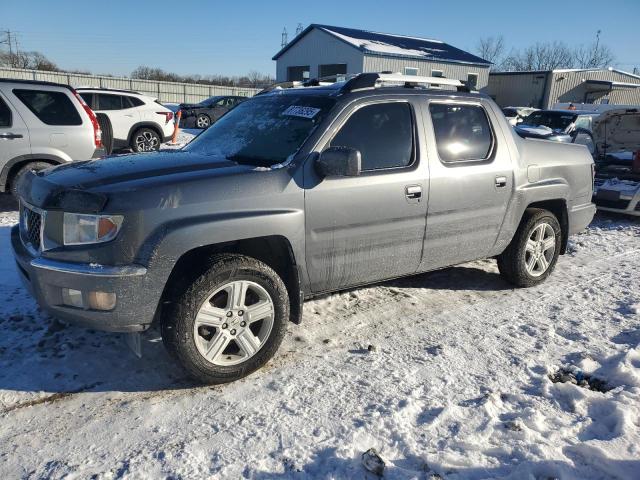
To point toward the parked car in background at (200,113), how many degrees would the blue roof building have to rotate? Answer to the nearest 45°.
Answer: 0° — it already faces it

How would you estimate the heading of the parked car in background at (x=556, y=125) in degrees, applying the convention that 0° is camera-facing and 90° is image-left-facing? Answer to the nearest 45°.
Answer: approximately 45°

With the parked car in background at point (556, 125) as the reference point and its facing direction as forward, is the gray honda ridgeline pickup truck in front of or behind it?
in front

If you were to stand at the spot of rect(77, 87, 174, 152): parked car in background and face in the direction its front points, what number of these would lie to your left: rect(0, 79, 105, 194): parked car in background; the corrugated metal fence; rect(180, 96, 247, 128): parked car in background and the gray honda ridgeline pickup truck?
2

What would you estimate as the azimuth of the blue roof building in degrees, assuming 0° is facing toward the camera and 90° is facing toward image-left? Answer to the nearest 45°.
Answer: approximately 45°

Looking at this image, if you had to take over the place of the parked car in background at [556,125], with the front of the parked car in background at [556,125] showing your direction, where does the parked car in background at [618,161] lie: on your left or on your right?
on your left

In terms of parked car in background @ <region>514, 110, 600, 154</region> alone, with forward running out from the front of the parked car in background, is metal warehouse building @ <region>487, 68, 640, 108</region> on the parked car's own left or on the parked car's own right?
on the parked car's own right

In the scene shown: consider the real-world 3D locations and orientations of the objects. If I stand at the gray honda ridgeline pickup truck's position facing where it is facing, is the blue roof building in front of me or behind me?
behind

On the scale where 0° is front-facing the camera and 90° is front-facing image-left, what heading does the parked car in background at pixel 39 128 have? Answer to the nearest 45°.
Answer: approximately 90°
